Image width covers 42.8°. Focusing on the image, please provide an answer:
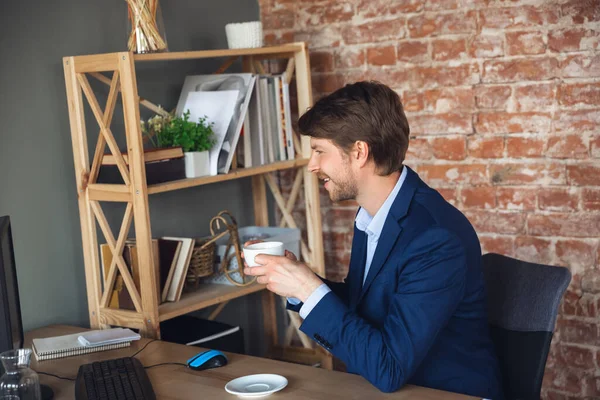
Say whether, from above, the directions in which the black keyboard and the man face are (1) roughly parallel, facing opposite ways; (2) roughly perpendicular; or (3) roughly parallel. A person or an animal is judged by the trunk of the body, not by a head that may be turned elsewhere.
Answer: roughly parallel, facing opposite ways

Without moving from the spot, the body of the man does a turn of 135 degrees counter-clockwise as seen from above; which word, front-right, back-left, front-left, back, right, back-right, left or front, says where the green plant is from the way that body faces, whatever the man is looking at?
back

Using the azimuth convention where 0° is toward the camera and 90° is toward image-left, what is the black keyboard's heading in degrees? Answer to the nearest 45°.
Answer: approximately 270°

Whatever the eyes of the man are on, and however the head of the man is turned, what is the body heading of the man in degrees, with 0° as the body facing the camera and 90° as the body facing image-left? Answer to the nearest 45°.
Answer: approximately 90°

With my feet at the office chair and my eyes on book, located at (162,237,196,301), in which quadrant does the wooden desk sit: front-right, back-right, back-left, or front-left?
front-left

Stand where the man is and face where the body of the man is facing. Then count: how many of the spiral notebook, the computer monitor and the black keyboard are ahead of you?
3

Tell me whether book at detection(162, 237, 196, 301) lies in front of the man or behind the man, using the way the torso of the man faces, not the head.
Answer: in front

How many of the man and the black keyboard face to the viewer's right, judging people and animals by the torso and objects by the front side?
1

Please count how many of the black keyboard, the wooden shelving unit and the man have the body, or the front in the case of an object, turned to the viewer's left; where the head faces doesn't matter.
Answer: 1

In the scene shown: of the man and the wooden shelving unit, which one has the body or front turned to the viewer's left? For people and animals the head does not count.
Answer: the man

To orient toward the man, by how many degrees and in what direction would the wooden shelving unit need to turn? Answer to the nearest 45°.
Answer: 0° — it already faces them

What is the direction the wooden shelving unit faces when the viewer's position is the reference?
facing the viewer and to the right of the viewer

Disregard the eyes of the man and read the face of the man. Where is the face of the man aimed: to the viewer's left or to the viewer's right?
to the viewer's left

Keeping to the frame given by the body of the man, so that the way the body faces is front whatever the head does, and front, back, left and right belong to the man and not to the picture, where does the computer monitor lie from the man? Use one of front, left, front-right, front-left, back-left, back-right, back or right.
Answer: front

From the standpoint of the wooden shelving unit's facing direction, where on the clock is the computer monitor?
The computer monitor is roughly at 2 o'clock from the wooden shelving unit.
